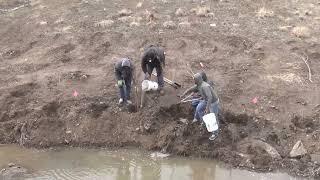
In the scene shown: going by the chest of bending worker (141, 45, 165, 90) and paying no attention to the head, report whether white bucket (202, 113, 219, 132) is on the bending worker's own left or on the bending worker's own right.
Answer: on the bending worker's own left

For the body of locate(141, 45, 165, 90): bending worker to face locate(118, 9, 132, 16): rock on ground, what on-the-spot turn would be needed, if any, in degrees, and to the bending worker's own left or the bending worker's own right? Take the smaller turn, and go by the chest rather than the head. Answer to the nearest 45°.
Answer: approximately 135° to the bending worker's own right

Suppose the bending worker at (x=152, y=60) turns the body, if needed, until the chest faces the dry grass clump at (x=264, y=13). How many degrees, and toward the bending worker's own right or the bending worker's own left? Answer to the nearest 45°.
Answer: approximately 180°

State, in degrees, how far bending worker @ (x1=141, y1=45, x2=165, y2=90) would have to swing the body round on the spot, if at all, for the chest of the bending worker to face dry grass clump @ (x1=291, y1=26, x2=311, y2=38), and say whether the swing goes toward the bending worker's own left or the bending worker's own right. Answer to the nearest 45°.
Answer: approximately 180°

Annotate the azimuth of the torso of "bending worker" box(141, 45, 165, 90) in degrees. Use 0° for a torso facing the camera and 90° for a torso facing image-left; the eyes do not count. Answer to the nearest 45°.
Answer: approximately 45°
